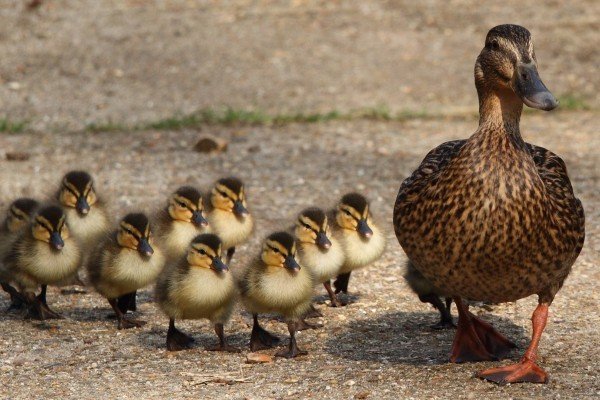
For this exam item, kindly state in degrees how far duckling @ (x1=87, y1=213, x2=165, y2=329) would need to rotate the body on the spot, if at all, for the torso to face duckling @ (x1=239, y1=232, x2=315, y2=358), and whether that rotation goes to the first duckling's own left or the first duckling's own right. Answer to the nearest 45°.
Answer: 0° — it already faces it

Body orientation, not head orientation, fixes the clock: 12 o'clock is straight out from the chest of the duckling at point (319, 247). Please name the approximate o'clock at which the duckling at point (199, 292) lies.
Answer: the duckling at point (199, 292) is roughly at 3 o'clock from the duckling at point (319, 247).

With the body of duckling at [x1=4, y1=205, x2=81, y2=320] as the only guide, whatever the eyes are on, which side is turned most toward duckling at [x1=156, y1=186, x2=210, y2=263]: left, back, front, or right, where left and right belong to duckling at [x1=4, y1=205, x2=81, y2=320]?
left

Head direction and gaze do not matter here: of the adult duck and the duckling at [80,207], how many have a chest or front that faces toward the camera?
2

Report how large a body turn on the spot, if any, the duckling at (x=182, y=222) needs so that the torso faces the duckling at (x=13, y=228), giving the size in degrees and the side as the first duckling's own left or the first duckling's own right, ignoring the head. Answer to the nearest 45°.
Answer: approximately 135° to the first duckling's own right

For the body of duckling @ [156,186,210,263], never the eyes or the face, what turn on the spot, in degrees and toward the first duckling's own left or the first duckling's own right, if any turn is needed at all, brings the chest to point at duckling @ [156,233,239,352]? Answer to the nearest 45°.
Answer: approximately 45° to the first duckling's own right

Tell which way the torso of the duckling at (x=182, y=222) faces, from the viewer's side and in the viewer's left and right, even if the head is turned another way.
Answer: facing the viewer and to the right of the viewer

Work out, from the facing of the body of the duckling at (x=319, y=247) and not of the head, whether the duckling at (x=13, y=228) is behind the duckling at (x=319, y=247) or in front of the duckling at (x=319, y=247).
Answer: behind

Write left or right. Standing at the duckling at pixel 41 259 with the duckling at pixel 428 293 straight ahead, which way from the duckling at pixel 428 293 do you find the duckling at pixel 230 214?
left

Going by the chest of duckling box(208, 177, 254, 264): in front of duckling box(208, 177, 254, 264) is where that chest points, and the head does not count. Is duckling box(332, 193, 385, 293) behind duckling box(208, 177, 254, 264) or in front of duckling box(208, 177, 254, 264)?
in front

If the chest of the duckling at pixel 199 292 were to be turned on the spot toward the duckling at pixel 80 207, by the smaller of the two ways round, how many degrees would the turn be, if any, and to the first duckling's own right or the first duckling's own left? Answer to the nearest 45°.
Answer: approximately 180°

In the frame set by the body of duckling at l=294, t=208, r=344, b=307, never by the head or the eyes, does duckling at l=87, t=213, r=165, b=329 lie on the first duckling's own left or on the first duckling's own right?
on the first duckling's own right
